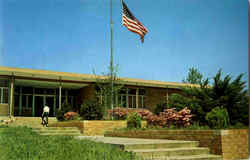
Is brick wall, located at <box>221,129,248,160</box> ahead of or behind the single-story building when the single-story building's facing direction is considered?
ahead

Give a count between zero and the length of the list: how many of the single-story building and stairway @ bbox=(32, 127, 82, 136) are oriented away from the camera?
0

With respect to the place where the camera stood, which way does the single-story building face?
facing the viewer and to the right of the viewer

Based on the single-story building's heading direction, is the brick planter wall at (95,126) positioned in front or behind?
in front

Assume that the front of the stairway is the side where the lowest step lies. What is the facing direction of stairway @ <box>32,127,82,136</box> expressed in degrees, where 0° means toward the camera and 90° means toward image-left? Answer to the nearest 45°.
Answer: approximately 0°

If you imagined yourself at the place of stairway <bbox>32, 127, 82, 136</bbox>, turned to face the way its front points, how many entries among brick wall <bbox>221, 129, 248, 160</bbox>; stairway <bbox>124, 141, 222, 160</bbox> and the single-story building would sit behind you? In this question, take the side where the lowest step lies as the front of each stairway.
1

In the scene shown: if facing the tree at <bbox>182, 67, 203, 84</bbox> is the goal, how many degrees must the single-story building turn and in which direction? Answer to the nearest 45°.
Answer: approximately 90° to its left

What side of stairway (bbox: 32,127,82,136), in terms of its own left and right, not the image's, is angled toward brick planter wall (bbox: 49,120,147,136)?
left

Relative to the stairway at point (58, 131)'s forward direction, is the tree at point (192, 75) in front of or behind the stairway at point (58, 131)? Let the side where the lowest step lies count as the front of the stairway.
behind

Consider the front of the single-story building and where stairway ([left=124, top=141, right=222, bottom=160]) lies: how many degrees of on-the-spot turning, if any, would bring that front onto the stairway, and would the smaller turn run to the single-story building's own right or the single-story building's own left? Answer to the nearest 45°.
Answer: approximately 45° to the single-story building's own right
